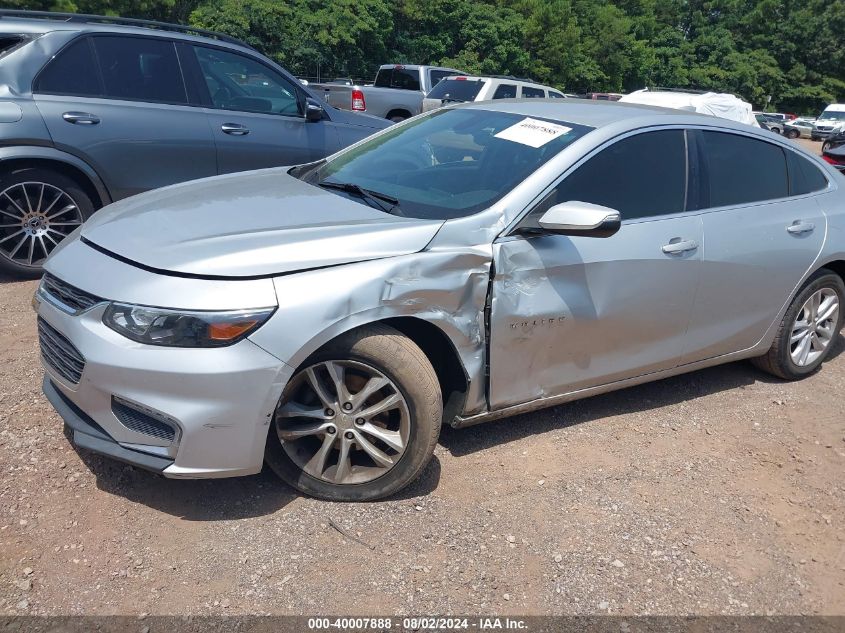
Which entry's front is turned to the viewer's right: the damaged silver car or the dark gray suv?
the dark gray suv

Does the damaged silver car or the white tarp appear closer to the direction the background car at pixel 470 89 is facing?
the white tarp

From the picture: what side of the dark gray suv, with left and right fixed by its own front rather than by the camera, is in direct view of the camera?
right

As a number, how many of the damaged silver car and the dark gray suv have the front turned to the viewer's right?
1

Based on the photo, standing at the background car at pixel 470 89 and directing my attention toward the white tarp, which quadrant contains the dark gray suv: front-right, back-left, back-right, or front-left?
back-right

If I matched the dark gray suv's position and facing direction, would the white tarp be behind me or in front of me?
in front

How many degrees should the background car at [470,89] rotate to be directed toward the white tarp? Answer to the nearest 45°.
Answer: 0° — it already faces it

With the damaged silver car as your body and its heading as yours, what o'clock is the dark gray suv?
The dark gray suv is roughly at 3 o'clock from the damaged silver car.

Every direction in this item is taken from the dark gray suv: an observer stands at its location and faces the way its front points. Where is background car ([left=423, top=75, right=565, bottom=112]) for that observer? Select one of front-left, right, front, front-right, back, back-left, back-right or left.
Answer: front-left

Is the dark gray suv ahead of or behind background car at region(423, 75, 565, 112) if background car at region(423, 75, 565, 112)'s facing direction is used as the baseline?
behind

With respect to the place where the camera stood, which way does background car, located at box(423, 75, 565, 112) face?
facing away from the viewer and to the right of the viewer
